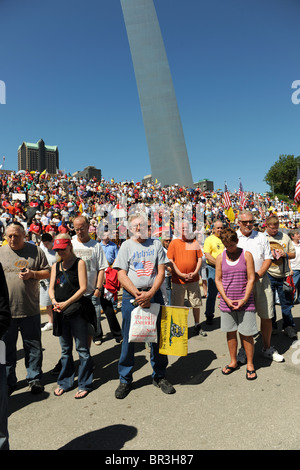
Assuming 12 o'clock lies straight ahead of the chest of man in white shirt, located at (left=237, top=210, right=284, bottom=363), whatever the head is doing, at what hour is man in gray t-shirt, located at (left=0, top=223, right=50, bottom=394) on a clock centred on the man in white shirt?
The man in gray t-shirt is roughly at 2 o'clock from the man in white shirt.

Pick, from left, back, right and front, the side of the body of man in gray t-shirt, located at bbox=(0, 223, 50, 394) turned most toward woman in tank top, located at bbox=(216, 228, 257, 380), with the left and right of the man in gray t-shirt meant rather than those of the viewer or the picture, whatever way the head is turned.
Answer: left

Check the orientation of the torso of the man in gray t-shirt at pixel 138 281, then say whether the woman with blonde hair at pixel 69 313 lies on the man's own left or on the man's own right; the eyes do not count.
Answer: on the man's own right

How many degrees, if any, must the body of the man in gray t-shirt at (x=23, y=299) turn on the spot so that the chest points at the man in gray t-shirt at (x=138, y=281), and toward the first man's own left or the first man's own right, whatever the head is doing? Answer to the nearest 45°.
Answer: approximately 45° to the first man's own left

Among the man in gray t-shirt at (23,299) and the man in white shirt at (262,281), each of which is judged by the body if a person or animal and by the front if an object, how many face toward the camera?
2

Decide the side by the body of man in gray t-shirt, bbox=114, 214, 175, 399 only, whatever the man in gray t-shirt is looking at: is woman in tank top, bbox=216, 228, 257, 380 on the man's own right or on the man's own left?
on the man's own left

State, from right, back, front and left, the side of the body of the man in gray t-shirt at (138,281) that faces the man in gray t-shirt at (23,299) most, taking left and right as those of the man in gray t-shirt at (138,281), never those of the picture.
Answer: right
